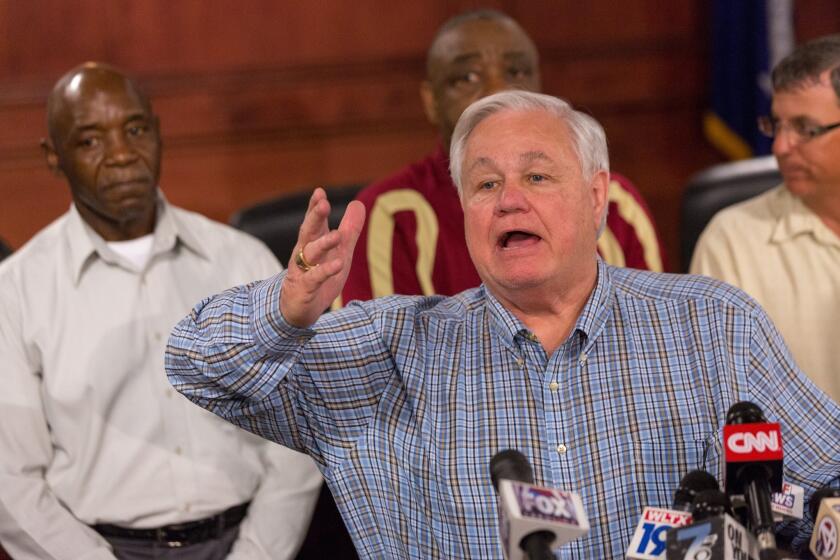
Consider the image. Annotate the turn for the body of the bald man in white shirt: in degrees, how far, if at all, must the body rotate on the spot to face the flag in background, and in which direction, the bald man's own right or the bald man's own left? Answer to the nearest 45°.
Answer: approximately 135° to the bald man's own left

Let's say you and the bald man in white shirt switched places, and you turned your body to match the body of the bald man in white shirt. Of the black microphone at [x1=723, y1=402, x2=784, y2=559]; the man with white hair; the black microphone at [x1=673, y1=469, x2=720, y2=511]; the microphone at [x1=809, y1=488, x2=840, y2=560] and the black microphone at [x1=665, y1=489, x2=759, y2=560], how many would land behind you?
0

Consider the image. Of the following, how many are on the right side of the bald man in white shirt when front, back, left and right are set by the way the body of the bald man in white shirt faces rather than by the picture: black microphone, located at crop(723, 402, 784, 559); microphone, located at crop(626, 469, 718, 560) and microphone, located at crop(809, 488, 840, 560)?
0

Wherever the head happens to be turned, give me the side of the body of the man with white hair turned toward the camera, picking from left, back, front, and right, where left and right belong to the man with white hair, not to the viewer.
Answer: front

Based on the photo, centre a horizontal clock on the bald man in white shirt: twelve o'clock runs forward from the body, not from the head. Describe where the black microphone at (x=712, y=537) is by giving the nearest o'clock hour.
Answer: The black microphone is roughly at 11 o'clock from the bald man in white shirt.

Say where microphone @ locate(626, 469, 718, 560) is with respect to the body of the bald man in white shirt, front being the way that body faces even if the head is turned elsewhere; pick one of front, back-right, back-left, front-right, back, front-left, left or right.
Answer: front-left

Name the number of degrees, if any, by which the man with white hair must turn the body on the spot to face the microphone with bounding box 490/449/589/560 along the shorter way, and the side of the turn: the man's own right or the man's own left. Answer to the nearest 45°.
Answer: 0° — they already face it

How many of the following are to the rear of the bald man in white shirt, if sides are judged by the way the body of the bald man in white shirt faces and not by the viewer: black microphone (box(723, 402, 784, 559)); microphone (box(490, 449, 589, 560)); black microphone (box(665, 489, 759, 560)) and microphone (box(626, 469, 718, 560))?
0

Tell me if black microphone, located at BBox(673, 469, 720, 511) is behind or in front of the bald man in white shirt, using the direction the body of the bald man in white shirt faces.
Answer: in front

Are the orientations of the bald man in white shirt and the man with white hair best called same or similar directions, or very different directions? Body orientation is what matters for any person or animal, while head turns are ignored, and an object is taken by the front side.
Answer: same or similar directions

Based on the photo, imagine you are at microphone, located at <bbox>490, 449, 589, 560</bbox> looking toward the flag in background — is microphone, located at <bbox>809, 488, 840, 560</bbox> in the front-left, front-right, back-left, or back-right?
front-right

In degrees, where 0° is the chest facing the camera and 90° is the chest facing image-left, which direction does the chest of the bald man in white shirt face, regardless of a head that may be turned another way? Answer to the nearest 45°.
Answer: approximately 0°

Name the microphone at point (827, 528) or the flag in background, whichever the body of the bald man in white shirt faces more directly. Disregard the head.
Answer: the microphone

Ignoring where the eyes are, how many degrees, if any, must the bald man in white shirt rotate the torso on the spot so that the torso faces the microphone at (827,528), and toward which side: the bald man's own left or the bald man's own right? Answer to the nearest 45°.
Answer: approximately 45° to the bald man's own left

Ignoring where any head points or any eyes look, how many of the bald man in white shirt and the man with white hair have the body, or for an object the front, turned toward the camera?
2

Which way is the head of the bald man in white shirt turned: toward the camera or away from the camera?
toward the camera

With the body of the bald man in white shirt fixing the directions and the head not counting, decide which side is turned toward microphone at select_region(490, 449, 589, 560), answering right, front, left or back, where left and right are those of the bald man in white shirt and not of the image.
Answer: front

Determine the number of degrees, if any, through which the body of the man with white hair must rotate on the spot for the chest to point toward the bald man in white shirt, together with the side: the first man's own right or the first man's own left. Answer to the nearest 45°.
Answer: approximately 135° to the first man's own right
